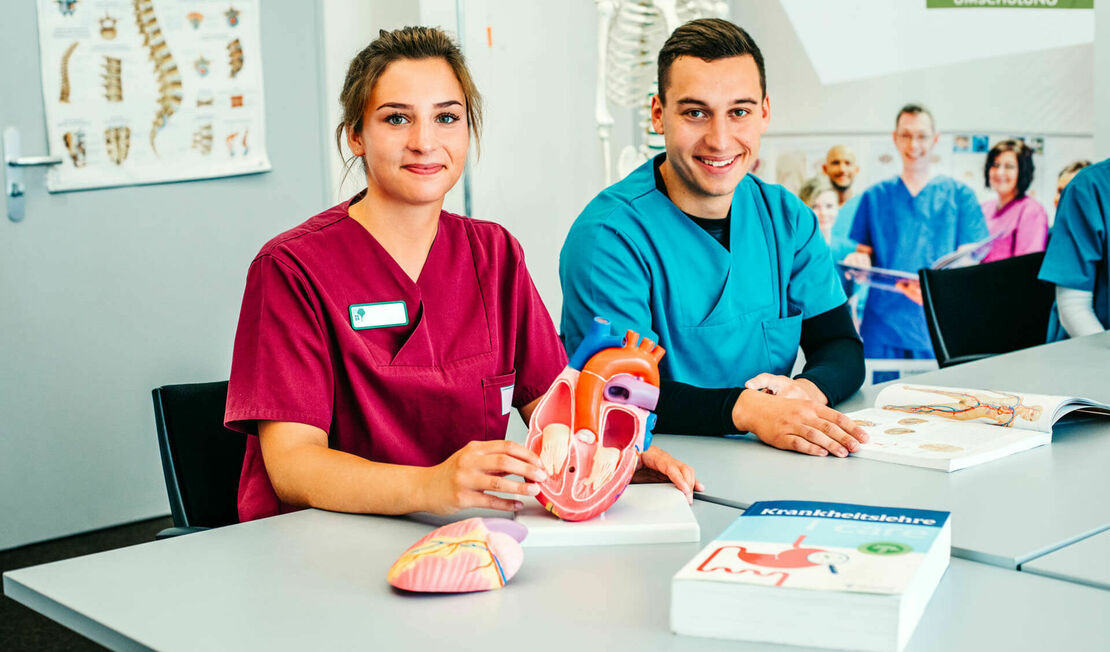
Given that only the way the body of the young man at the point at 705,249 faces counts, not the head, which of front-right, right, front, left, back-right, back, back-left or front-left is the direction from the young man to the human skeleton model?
back-left

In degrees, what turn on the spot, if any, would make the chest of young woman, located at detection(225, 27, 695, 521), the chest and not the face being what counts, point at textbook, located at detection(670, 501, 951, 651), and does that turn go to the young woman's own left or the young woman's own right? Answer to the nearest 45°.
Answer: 0° — they already face it

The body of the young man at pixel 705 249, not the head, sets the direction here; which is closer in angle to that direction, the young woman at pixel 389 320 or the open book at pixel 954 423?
the open book

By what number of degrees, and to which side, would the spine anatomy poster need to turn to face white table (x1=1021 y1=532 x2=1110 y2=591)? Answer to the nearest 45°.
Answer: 0° — it already faces it

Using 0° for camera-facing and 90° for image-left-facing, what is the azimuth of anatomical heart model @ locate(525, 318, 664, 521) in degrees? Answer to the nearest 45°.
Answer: approximately 0°

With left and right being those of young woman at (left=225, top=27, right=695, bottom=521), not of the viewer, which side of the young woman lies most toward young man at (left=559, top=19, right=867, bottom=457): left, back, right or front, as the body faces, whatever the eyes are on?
left

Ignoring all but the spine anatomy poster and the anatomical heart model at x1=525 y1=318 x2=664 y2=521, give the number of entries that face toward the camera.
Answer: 2

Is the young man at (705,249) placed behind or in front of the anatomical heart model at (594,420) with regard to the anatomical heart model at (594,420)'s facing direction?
behind

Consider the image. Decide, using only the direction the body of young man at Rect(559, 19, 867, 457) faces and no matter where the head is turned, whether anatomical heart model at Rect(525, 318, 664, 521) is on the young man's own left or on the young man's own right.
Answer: on the young man's own right
